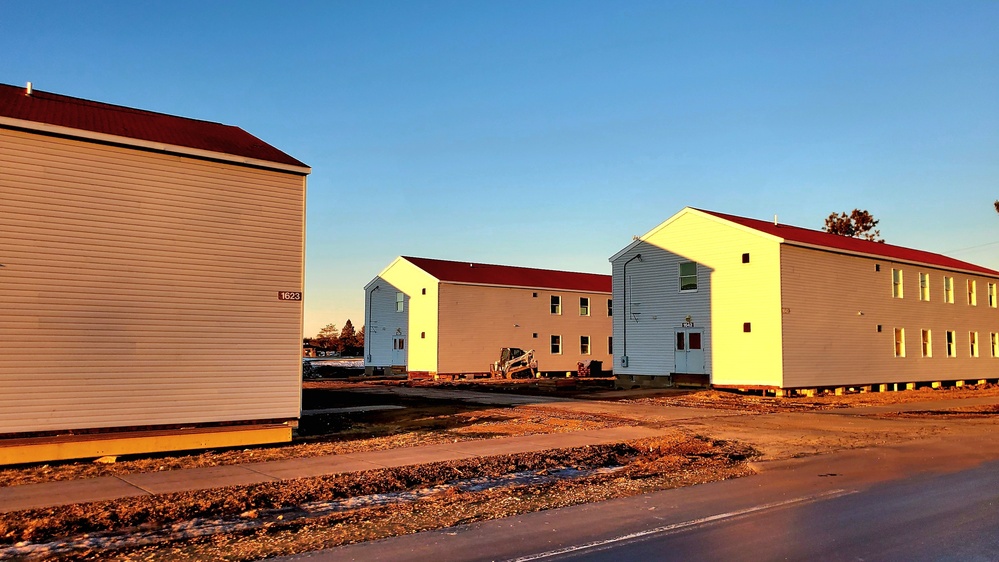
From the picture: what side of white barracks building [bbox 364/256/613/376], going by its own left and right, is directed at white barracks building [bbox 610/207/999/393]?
left

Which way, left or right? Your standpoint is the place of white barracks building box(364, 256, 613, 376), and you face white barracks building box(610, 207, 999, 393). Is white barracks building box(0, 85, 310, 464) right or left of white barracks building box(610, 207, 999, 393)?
right

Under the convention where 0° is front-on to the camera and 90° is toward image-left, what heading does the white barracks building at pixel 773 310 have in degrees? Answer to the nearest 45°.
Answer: approximately 45°

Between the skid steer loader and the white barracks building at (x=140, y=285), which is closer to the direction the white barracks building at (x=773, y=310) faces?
the white barracks building

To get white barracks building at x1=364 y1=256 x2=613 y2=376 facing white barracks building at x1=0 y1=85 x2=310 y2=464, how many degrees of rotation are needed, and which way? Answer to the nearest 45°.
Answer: approximately 45° to its left

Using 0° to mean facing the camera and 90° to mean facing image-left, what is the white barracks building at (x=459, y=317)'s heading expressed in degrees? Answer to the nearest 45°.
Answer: approximately 45°
